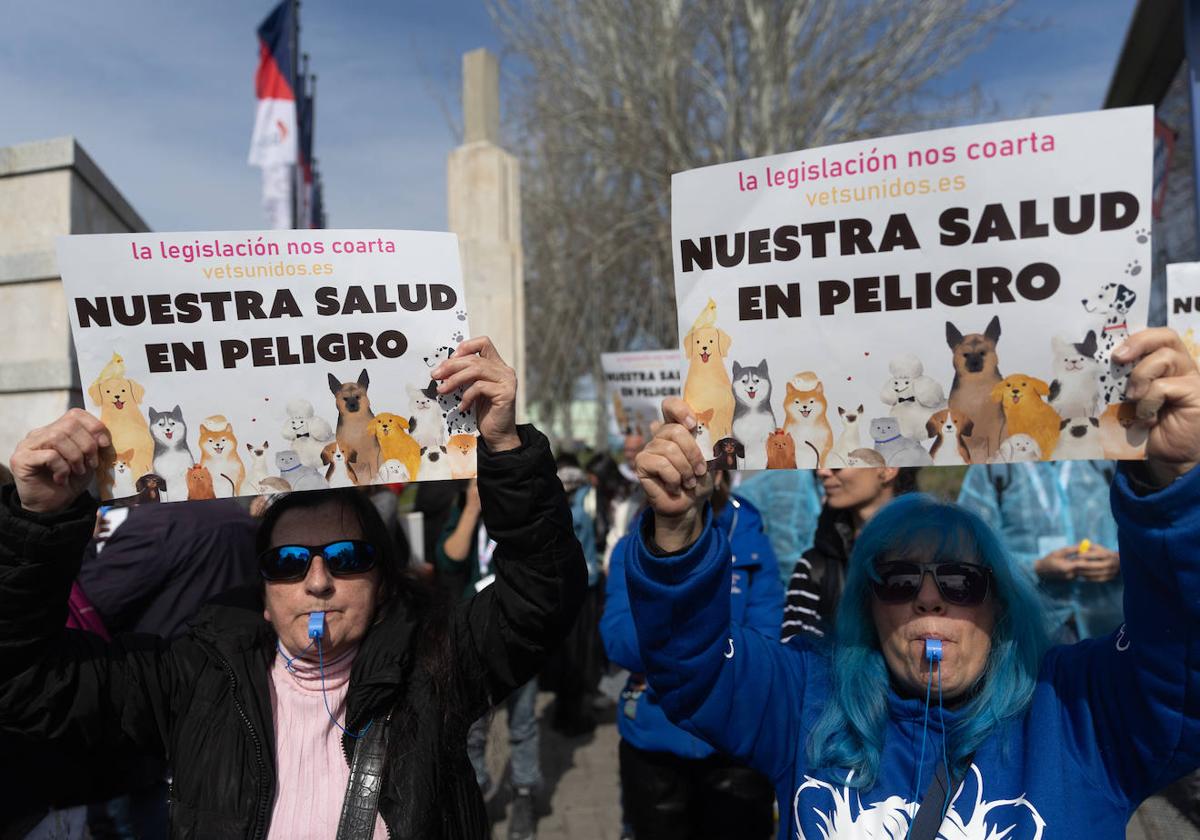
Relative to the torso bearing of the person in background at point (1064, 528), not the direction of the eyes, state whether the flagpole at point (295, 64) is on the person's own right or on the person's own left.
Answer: on the person's own right

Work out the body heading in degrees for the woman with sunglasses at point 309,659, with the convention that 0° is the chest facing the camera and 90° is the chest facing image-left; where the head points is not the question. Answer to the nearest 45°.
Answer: approximately 0°

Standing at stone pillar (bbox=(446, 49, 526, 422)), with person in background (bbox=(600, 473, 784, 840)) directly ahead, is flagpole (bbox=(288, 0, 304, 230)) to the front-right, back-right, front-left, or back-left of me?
back-right

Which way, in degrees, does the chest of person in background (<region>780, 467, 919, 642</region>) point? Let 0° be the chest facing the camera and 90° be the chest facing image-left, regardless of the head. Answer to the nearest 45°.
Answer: approximately 45°

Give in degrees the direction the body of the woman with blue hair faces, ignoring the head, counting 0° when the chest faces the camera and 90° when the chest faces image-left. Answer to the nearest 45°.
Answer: approximately 0°

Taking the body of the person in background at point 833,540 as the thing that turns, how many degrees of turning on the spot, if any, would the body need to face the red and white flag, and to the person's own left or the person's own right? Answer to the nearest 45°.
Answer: approximately 90° to the person's own right
